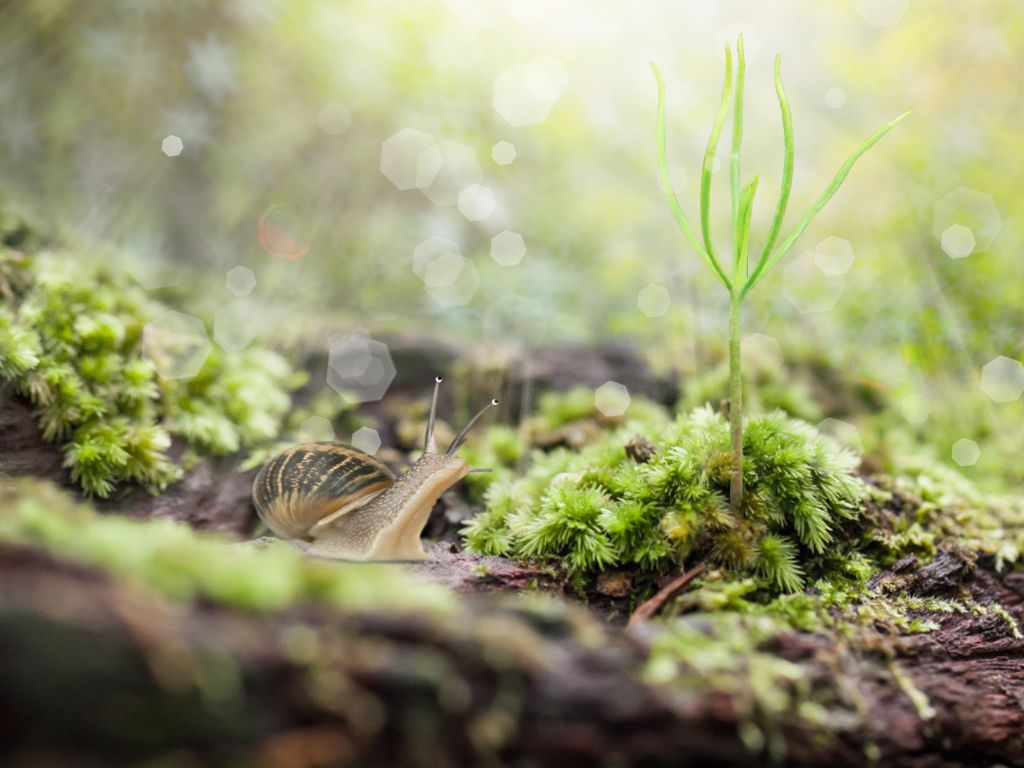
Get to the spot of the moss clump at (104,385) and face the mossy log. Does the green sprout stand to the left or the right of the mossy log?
left

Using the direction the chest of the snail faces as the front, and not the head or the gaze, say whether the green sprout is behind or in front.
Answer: in front

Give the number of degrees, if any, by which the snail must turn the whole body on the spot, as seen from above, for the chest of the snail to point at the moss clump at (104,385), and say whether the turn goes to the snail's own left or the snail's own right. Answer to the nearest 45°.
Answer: approximately 135° to the snail's own left

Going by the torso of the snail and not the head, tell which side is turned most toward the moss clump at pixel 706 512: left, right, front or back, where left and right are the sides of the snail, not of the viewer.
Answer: front

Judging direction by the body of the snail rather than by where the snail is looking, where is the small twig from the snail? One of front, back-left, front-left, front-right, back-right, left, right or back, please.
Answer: front-right

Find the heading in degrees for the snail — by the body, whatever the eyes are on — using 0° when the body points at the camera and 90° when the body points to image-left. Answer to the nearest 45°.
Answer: approximately 270°
